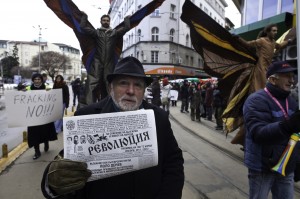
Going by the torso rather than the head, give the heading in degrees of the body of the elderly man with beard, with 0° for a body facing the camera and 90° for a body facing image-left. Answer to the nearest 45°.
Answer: approximately 0°

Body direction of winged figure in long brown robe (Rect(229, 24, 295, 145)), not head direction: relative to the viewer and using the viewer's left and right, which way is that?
facing the viewer and to the right of the viewer

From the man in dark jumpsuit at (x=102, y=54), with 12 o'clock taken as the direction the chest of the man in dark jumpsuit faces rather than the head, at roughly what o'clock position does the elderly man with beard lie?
The elderly man with beard is roughly at 12 o'clock from the man in dark jumpsuit.

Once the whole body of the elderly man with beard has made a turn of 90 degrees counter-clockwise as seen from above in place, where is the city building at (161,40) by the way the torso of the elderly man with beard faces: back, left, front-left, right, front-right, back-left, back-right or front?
left

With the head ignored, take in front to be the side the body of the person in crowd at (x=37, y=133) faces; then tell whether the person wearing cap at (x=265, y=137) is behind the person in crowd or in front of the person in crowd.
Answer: in front

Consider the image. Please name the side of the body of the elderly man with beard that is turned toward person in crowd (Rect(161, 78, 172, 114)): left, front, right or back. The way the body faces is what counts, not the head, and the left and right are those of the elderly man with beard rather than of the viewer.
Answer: back

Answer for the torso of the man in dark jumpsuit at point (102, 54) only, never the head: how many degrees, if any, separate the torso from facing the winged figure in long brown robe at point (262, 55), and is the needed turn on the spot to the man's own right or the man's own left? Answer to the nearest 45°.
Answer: approximately 45° to the man's own left
